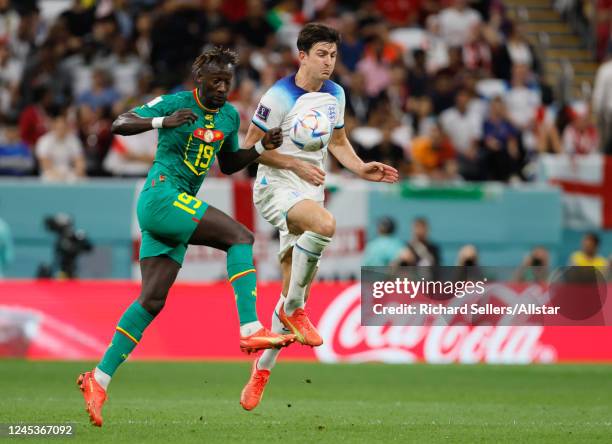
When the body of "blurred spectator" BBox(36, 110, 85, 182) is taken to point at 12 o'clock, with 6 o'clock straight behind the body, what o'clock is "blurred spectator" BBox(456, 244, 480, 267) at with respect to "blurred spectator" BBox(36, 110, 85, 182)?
"blurred spectator" BBox(456, 244, 480, 267) is roughly at 10 o'clock from "blurred spectator" BBox(36, 110, 85, 182).

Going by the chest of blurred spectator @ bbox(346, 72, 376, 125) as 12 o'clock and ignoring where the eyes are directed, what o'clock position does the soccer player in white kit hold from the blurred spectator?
The soccer player in white kit is roughly at 12 o'clock from the blurred spectator.

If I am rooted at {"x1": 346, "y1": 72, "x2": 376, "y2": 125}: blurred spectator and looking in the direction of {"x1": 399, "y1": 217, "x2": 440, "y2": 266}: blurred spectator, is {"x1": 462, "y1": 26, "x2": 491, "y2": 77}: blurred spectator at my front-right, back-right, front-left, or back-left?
back-left

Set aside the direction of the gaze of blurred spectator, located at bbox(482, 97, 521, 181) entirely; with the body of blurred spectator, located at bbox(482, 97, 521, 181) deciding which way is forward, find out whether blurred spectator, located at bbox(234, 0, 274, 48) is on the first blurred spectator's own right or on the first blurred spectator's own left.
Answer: on the first blurred spectator's own right

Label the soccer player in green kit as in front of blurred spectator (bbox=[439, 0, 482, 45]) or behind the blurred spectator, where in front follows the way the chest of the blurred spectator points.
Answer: in front

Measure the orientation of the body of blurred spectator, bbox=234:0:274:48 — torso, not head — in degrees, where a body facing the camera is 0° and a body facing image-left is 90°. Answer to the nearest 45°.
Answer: approximately 0°

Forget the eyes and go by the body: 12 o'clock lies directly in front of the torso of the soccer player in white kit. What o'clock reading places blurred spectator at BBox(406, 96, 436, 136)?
The blurred spectator is roughly at 8 o'clock from the soccer player in white kit.

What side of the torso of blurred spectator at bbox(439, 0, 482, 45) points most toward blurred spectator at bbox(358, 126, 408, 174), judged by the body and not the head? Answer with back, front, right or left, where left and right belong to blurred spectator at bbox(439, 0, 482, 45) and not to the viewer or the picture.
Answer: front

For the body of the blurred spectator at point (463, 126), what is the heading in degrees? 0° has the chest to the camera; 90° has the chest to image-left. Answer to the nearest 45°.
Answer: approximately 0°
